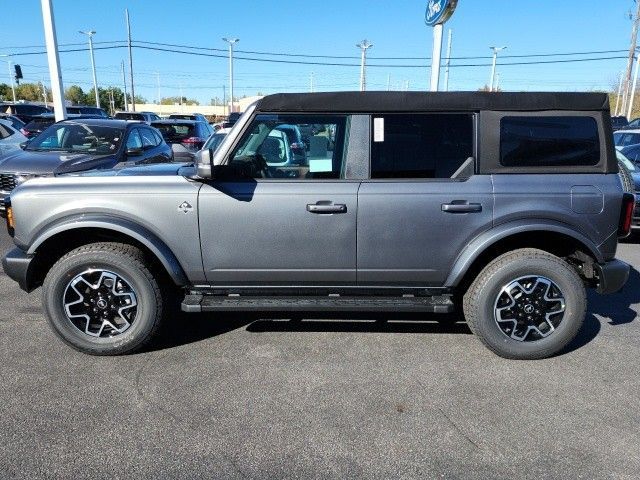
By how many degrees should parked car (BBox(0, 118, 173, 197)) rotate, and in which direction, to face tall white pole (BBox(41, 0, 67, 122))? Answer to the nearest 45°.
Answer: approximately 135° to its right

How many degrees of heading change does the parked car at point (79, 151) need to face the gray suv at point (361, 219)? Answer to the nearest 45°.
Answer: approximately 45° to its left

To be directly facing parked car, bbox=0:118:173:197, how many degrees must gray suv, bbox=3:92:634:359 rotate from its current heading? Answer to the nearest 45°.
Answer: approximately 45° to its right

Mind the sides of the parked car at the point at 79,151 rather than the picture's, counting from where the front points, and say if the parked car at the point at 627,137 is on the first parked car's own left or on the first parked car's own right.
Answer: on the first parked car's own left

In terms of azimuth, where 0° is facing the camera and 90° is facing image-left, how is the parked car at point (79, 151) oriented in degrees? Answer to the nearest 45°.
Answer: approximately 45°

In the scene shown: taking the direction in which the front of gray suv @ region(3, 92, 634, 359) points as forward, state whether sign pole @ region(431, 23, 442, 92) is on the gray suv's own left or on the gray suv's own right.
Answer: on the gray suv's own right

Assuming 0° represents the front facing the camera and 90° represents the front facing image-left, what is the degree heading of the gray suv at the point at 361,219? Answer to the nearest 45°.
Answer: approximately 90°

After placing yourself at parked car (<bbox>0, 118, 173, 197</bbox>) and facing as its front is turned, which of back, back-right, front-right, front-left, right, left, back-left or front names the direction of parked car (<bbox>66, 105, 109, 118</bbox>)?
back-right

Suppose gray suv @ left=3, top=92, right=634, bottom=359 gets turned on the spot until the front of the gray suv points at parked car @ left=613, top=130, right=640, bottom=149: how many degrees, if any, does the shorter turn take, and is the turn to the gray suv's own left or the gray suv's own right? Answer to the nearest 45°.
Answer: approximately 135° to the gray suv's own right

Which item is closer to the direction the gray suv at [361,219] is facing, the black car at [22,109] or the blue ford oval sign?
the black car

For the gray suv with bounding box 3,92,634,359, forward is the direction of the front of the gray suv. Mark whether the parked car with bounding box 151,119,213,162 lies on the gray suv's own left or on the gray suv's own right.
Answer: on the gray suv's own right

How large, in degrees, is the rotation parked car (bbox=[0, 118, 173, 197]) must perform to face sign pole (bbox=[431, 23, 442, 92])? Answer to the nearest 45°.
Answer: approximately 135° to its left
